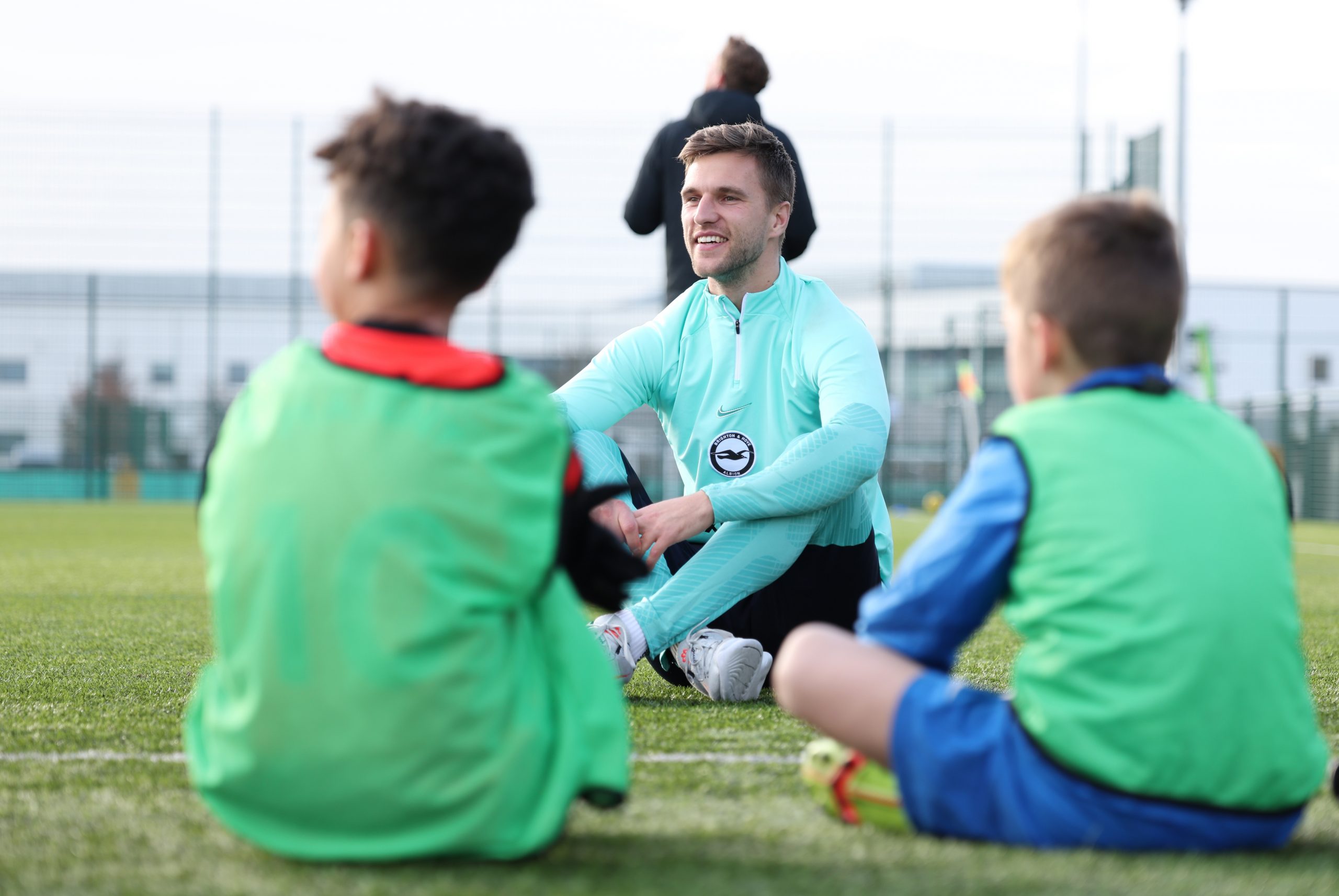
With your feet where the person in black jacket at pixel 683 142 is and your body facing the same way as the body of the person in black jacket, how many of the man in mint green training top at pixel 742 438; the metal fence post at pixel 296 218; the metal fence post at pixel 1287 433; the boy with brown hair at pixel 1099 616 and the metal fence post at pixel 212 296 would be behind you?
2

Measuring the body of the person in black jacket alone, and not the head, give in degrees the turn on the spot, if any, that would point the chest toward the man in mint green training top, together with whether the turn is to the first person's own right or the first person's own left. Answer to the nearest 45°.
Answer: approximately 180°

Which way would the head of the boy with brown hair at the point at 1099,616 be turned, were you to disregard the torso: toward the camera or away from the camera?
away from the camera

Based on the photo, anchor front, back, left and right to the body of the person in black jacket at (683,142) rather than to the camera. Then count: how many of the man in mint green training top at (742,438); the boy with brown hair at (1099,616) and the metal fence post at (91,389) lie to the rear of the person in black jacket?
2

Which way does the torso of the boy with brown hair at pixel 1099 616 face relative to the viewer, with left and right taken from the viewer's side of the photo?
facing away from the viewer and to the left of the viewer

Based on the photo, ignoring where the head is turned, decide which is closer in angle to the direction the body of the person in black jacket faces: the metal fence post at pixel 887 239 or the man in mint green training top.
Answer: the metal fence post

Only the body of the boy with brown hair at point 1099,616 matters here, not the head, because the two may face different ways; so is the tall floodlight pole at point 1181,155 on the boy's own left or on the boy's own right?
on the boy's own right

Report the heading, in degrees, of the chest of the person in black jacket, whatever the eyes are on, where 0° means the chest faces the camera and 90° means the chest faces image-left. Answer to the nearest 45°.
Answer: approximately 180°

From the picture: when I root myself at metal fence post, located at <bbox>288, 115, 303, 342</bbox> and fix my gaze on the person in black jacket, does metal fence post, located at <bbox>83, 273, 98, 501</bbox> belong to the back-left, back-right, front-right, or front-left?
back-right
